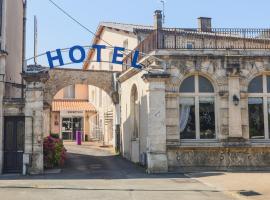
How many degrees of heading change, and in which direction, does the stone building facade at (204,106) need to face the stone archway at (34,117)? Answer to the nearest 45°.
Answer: approximately 90° to its right

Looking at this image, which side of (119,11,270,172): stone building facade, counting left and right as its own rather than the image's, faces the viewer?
front
